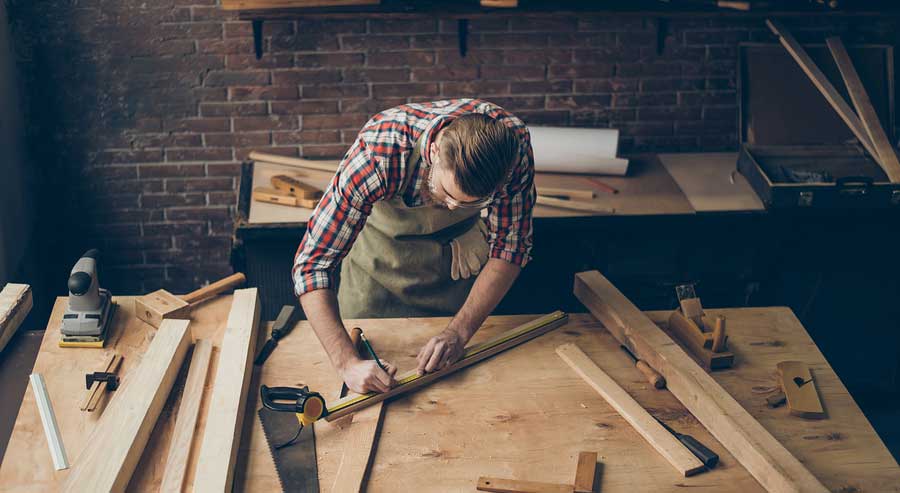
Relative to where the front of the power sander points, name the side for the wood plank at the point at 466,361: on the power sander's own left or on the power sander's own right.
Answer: on the power sander's own left

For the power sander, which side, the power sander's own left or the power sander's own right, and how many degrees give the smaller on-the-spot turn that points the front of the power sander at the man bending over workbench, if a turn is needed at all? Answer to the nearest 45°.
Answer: approximately 90° to the power sander's own left

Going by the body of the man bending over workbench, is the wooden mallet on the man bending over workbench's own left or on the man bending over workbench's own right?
on the man bending over workbench's own right

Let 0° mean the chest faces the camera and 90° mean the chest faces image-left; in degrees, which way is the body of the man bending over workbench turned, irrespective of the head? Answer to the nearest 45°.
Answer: approximately 0°

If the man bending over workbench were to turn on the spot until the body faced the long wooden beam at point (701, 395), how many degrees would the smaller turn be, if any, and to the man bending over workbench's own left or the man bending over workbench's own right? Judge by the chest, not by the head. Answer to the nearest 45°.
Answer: approximately 45° to the man bending over workbench's own left

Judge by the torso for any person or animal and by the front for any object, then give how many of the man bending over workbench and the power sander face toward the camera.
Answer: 2

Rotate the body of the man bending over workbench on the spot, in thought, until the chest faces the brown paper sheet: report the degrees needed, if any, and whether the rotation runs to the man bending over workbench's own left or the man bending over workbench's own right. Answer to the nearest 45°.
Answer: approximately 135° to the man bending over workbench's own left

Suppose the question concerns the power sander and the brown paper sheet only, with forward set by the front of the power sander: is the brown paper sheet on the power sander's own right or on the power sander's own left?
on the power sander's own left

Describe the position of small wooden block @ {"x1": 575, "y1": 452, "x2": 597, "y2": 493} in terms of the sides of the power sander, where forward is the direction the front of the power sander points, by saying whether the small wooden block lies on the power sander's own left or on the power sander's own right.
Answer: on the power sander's own left

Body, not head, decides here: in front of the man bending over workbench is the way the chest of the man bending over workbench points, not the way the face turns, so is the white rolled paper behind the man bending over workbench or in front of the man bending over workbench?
behind

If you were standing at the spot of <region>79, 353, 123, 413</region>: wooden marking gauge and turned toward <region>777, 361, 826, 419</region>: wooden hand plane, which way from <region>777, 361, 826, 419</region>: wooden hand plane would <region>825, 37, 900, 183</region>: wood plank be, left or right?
left
